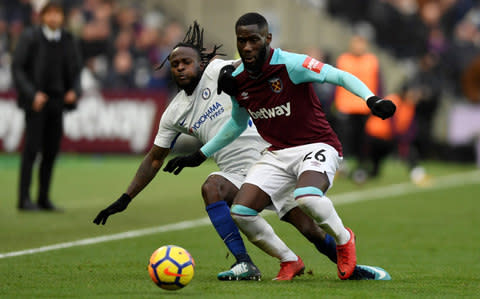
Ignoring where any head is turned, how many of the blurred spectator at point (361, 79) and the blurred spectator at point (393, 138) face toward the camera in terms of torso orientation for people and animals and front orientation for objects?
2

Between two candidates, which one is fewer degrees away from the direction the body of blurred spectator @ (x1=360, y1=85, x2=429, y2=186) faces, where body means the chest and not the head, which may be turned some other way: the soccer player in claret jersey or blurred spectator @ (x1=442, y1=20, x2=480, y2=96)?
the soccer player in claret jersey

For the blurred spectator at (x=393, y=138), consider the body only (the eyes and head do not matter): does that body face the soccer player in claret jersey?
yes

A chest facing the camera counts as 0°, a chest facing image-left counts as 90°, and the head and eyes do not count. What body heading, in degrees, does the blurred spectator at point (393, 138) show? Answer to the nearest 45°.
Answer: approximately 0°

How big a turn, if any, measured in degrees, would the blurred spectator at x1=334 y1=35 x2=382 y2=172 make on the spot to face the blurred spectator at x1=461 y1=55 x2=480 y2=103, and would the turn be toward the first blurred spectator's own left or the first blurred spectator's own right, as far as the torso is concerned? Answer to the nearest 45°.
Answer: approximately 135° to the first blurred spectator's own left

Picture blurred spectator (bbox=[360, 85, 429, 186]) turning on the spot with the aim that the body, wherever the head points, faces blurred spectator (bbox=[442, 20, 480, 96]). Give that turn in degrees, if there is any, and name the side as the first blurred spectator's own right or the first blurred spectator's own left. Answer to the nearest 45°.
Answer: approximately 180°
